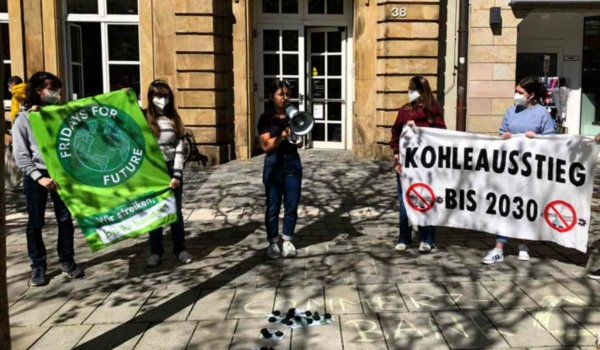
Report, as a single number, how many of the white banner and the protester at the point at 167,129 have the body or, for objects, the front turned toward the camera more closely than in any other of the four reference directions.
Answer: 2

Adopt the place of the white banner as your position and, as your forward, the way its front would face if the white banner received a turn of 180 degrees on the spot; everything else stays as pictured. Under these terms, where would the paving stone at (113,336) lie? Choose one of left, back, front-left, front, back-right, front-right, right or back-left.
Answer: back-left

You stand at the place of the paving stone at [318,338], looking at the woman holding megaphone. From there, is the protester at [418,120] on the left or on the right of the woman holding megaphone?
right

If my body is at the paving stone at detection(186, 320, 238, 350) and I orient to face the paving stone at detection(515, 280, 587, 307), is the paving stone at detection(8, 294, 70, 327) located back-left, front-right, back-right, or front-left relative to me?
back-left

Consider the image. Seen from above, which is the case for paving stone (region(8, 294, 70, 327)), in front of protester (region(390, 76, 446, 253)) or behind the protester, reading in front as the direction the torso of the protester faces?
in front

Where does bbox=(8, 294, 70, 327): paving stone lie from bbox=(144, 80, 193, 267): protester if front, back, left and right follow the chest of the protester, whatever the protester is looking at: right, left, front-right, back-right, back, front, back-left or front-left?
front-right

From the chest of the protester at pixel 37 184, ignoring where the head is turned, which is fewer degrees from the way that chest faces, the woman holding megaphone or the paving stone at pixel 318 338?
the paving stone

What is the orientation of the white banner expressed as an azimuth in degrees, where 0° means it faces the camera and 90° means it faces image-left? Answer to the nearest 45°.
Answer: approximately 0°

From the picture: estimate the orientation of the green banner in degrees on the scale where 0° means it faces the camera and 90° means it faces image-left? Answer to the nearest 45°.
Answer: approximately 0°

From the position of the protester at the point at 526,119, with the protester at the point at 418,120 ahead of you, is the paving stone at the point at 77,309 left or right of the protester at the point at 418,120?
left
